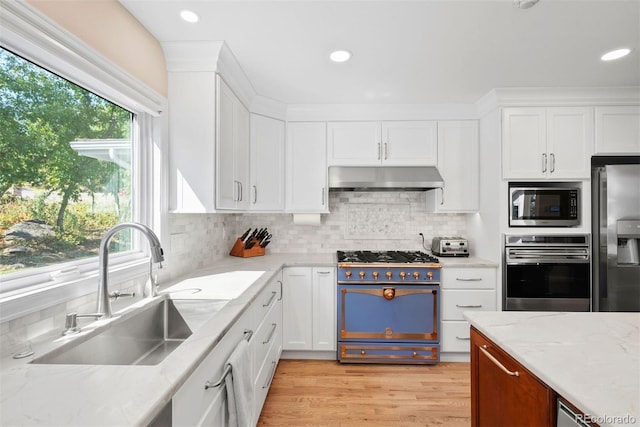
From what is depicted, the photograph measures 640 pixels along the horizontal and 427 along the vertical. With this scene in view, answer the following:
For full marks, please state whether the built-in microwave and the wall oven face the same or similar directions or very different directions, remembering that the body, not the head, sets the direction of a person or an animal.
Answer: same or similar directions

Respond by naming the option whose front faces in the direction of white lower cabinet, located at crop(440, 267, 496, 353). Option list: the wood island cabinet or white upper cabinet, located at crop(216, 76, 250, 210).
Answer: the white upper cabinet

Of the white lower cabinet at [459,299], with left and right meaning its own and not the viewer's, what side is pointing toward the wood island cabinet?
front

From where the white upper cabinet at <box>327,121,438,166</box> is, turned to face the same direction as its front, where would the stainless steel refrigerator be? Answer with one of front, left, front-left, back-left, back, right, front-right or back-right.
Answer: left

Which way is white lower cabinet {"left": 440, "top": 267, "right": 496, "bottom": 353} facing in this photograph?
toward the camera

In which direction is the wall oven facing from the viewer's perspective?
toward the camera

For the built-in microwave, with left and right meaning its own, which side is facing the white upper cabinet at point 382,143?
right

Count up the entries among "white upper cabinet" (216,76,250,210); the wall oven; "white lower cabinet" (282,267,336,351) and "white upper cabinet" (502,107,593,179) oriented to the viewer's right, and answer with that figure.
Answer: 1

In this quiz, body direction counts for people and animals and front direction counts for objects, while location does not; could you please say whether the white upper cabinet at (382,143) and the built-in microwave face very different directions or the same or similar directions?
same or similar directions

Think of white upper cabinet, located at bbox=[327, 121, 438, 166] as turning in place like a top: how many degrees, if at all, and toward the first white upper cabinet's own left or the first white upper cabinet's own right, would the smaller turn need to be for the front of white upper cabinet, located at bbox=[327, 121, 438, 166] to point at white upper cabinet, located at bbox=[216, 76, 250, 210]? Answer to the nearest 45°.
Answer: approximately 45° to the first white upper cabinet's own right

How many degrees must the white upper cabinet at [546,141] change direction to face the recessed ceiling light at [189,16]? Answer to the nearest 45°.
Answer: approximately 45° to its right

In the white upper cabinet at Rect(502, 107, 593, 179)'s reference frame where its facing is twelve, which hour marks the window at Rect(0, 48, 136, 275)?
The window is roughly at 1 o'clock from the white upper cabinet.

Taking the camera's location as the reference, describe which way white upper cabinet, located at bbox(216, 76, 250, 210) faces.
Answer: facing to the right of the viewer

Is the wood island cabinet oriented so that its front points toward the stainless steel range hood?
no

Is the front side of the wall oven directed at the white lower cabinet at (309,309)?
no
